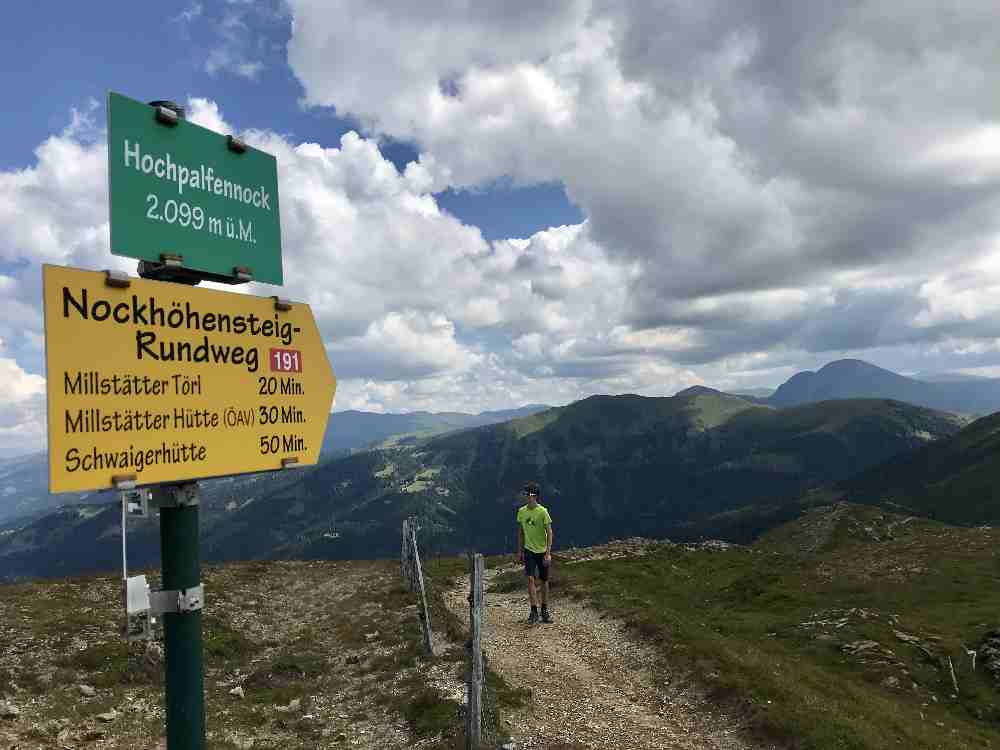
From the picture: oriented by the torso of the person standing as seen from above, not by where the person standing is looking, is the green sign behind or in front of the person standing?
in front

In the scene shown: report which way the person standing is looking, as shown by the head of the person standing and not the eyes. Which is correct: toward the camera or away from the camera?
toward the camera

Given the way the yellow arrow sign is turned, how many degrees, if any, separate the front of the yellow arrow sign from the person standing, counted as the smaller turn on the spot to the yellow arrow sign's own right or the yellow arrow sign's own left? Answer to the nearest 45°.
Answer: approximately 90° to the yellow arrow sign's own left

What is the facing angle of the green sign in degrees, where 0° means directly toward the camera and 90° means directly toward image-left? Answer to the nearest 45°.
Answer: approximately 315°

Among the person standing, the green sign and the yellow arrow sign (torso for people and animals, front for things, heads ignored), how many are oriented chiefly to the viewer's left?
0

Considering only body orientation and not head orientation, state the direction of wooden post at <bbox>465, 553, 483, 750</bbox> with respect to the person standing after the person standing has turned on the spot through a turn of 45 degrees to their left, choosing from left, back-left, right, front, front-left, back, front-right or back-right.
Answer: front-right

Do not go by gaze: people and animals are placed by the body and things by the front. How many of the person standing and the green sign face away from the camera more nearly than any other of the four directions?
0

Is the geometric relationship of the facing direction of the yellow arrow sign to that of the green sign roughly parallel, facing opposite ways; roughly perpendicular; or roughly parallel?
roughly parallel

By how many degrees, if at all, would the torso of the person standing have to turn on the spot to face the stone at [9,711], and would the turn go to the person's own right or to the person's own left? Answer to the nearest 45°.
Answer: approximately 45° to the person's own right

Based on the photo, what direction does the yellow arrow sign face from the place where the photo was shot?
facing the viewer and to the right of the viewer

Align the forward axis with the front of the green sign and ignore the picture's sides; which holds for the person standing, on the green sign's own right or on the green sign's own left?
on the green sign's own left

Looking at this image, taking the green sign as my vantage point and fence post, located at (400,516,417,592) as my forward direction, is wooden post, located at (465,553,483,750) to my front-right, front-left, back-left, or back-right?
front-right
